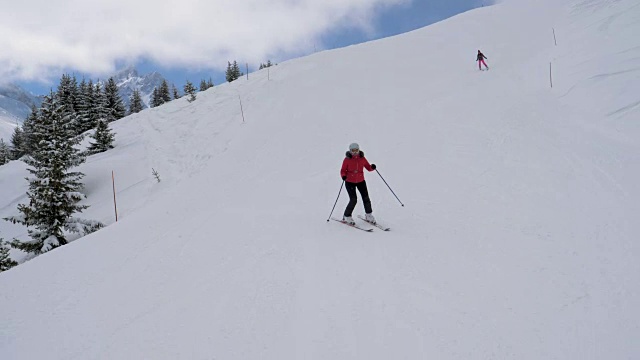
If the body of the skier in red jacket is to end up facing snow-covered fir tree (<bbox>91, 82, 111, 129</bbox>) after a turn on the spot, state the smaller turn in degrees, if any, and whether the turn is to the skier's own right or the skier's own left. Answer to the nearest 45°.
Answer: approximately 135° to the skier's own right

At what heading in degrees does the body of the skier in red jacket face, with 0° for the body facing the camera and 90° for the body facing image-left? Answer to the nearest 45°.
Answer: approximately 0°

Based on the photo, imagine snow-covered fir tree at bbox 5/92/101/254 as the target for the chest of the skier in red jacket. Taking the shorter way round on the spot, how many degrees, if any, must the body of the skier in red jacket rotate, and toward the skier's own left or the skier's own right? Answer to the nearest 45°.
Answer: approximately 135° to the skier's own right

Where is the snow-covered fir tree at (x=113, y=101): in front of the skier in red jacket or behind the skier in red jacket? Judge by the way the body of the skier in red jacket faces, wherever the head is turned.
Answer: behind

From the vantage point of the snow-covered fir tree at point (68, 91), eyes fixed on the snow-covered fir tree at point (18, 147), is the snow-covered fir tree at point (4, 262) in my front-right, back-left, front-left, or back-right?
back-left

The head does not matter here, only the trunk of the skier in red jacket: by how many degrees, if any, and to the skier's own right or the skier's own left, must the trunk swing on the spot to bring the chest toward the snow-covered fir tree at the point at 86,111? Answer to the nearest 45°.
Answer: approximately 135° to the skier's own right

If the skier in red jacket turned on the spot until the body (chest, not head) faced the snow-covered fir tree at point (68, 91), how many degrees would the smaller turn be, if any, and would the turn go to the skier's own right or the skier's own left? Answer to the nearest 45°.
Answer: approximately 135° to the skier's own right

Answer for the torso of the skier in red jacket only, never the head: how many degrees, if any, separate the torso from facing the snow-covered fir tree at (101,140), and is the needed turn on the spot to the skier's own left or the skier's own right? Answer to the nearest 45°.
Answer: approximately 135° to the skier's own right
